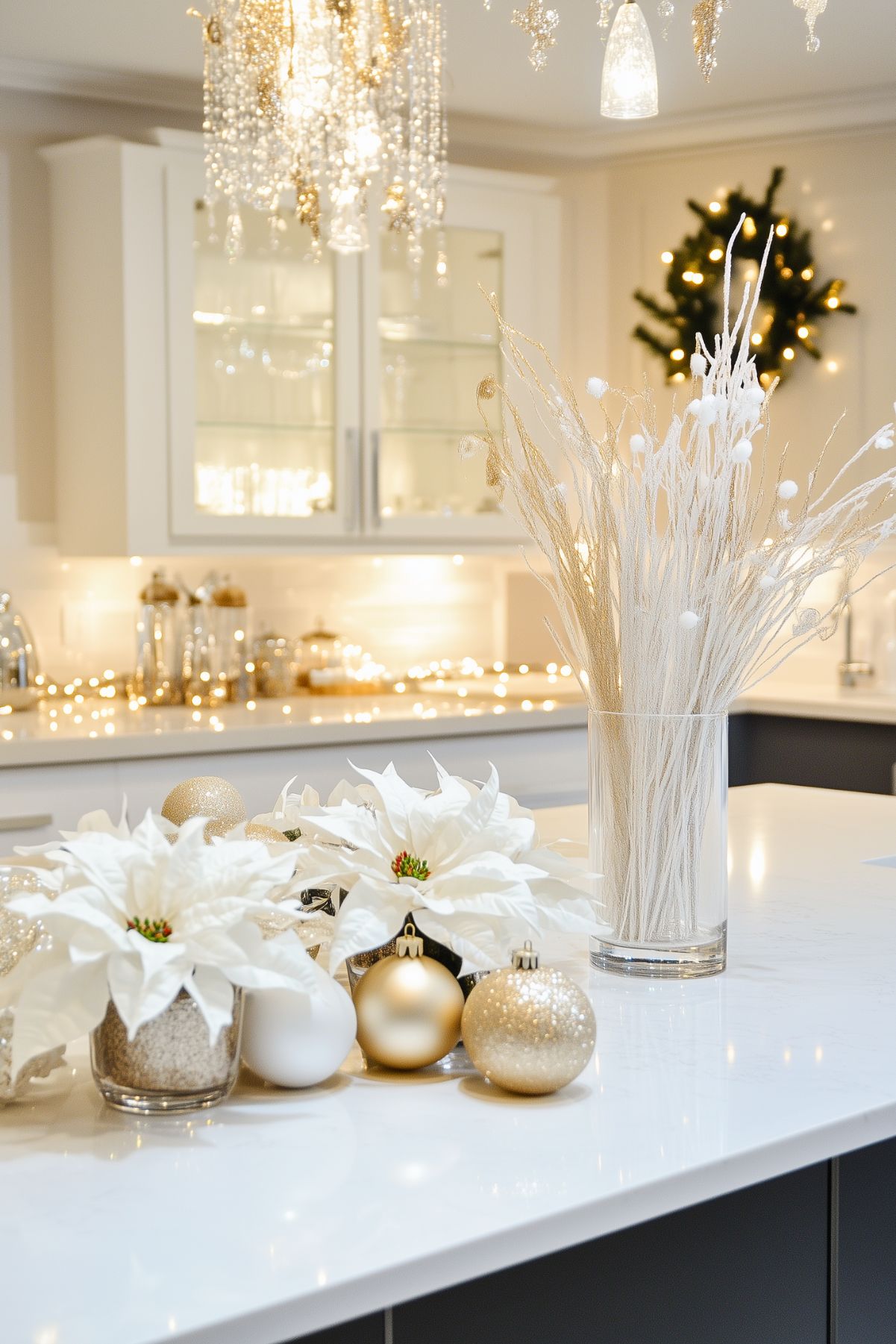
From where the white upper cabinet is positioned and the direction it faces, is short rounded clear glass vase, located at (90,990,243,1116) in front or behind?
in front

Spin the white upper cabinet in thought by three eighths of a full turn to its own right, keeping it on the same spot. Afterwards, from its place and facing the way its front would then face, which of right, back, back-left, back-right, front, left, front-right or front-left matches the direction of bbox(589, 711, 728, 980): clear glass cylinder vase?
left

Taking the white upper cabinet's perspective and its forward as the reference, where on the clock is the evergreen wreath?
The evergreen wreath is roughly at 10 o'clock from the white upper cabinet.

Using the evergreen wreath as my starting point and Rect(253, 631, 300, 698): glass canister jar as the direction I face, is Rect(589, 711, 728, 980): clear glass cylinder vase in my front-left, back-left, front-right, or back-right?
front-left

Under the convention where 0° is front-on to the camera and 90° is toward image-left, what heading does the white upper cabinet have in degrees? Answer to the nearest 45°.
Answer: approximately 315°

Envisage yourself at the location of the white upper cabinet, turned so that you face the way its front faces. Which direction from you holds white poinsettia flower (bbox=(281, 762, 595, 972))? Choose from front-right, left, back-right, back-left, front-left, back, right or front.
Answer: front-right

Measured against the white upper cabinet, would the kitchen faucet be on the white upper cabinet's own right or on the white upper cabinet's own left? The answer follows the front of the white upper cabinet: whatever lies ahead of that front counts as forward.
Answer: on the white upper cabinet's own left

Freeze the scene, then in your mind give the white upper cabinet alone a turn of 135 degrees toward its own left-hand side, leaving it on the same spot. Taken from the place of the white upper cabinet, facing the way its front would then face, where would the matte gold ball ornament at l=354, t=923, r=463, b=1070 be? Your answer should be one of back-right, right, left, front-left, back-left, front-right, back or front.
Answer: back

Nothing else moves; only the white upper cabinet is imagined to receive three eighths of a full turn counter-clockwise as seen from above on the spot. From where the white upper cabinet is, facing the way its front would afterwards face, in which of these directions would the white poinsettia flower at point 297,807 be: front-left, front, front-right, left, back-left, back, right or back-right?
back
